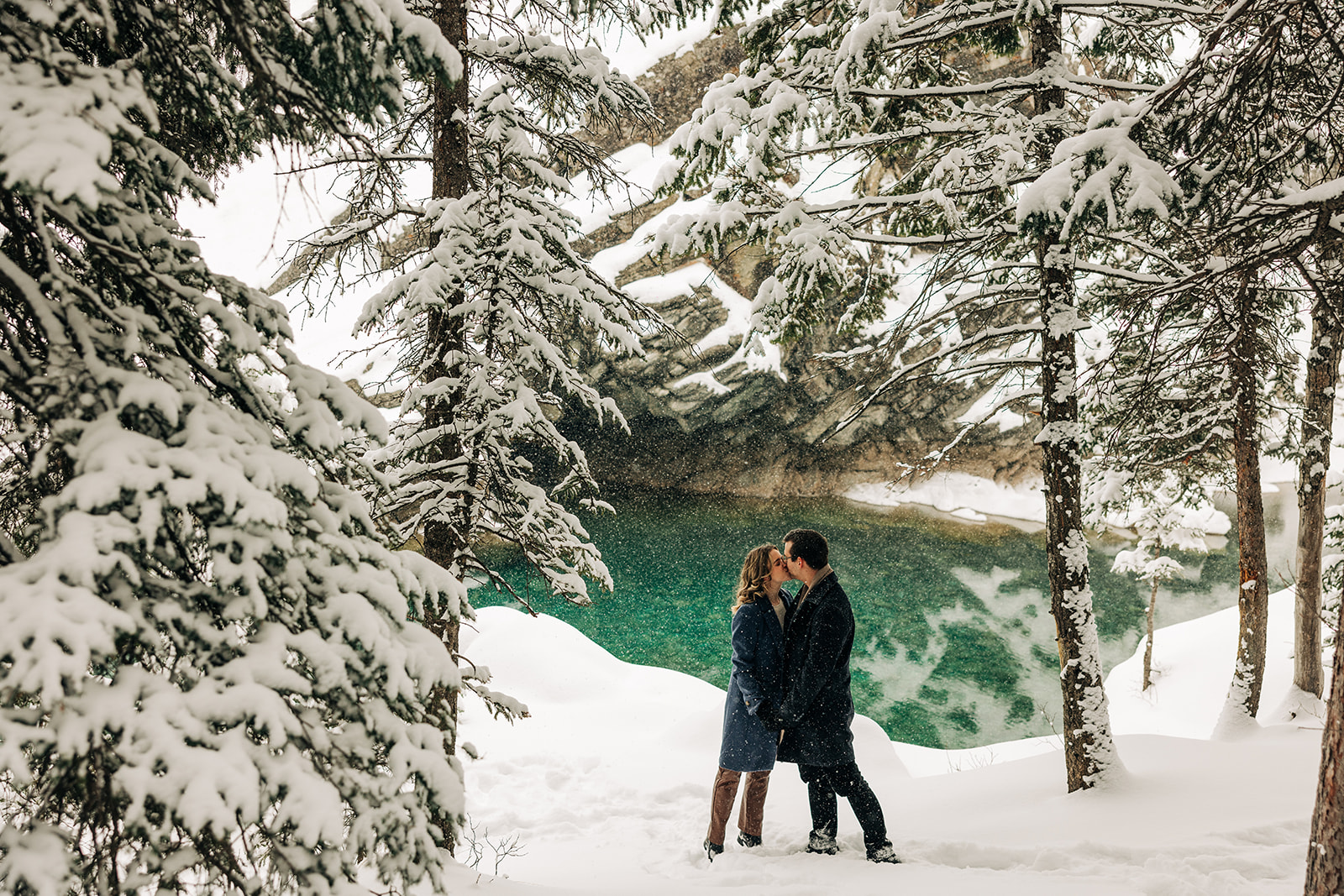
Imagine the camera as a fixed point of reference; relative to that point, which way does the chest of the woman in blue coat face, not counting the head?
to the viewer's right

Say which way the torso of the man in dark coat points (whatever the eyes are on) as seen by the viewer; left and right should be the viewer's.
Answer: facing to the left of the viewer

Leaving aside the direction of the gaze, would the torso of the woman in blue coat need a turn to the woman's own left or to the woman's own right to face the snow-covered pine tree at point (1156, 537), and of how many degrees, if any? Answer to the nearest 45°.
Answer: approximately 45° to the woman's own left

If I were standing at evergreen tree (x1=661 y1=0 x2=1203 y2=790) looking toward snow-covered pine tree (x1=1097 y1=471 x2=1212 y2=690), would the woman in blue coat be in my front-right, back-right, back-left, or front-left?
back-left

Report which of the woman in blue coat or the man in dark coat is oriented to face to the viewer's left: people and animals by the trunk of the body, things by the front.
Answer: the man in dark coat

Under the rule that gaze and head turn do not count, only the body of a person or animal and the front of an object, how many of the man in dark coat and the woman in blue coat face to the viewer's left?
1

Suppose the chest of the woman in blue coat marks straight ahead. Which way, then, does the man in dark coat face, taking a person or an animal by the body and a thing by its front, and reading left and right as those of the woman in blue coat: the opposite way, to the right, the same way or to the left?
the opposite way
